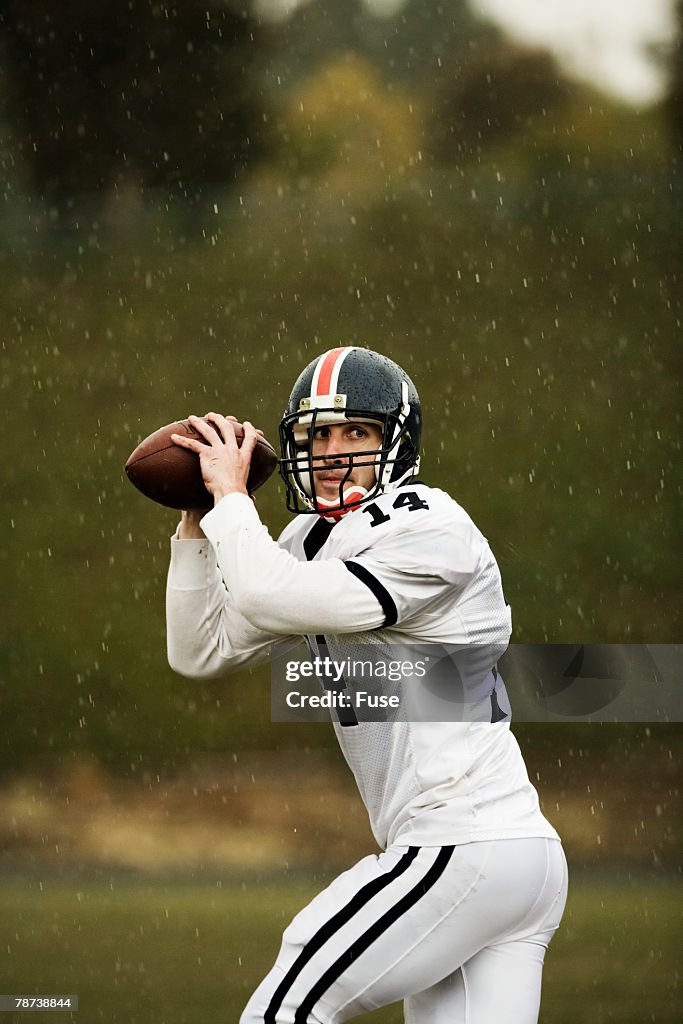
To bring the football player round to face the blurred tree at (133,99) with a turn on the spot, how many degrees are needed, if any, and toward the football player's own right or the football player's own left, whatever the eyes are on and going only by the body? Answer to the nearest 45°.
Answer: approximately 90° to the football player's own right

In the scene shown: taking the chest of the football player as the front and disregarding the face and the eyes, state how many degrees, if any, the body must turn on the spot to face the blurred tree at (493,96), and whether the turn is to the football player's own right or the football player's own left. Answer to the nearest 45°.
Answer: approximately 90° to the football player's own right

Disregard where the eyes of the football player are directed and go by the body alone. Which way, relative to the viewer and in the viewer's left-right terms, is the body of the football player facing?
facing to the left of the viewer
